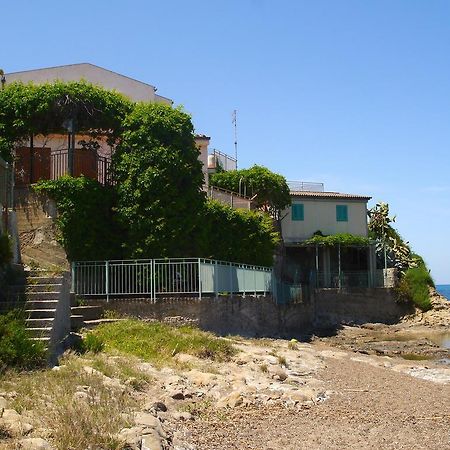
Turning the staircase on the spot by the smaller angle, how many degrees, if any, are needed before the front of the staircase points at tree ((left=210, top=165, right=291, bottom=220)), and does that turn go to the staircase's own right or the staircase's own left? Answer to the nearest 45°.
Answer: approximately 135° to the staircase's own left

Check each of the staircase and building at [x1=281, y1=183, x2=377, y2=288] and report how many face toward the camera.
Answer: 2

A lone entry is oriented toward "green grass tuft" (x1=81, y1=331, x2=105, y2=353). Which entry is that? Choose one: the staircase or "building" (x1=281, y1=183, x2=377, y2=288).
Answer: the building

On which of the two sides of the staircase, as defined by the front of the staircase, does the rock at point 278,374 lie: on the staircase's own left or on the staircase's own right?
on the staircase's own left

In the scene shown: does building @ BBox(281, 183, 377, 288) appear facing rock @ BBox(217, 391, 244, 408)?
yes

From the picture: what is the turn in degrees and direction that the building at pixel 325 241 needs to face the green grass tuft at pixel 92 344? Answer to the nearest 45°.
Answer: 0° — it already faces it

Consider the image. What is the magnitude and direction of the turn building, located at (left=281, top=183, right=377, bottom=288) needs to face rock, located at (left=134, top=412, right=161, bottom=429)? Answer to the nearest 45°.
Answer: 0° — it already faces it

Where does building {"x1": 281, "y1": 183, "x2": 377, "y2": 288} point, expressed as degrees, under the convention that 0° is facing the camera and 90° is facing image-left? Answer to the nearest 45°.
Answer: approximately 0°

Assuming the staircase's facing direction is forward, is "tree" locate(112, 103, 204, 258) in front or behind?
behind

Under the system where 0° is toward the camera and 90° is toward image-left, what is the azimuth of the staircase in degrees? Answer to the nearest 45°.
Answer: approximately 0°

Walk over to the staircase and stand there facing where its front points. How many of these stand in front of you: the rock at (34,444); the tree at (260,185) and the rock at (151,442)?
2

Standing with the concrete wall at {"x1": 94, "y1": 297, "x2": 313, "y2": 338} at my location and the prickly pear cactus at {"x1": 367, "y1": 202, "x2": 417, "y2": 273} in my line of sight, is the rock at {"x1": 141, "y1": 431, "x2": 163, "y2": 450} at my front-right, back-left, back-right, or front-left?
back-right

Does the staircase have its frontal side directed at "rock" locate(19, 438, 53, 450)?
yes
